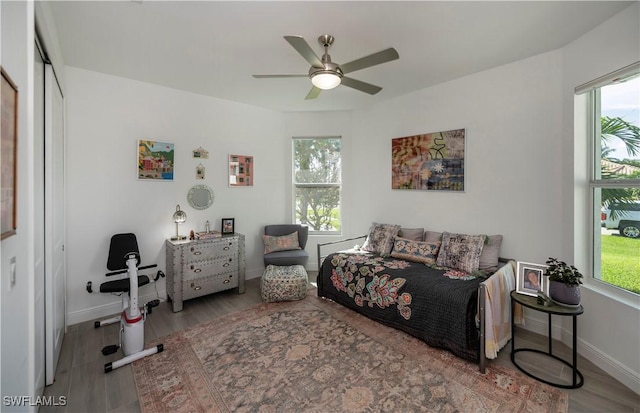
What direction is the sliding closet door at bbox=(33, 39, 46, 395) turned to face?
to the viewer's right

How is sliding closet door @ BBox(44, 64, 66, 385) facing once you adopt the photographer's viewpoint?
facing to the right of the viewer

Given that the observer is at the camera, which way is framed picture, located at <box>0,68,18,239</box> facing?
facing to the right of the viewer

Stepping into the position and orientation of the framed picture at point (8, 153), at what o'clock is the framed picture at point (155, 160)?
the framed picture at point (155, 160) is roughly at 10 o'clock from the framed picture at point (8, 153).

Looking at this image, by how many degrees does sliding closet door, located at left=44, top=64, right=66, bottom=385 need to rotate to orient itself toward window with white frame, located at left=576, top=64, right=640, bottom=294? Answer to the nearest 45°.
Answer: approximately 45° to its right

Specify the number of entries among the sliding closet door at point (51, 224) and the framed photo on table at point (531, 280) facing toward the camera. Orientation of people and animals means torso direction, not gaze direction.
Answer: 1

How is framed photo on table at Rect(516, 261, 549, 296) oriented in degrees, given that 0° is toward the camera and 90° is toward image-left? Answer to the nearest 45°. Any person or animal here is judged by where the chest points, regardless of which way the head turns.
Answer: approximately 0°
